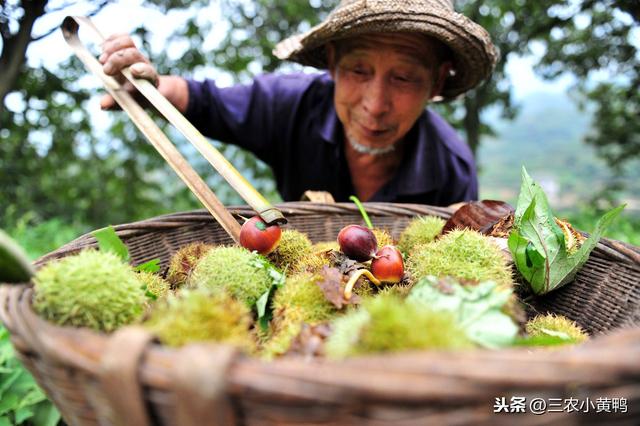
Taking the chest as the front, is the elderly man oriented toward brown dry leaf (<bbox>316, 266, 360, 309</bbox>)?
yes

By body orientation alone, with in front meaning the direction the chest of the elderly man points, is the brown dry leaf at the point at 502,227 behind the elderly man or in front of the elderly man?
in front

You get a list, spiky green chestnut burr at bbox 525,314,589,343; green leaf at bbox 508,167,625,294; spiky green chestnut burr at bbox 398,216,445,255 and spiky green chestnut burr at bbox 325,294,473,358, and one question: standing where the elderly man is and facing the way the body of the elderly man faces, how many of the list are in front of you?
4

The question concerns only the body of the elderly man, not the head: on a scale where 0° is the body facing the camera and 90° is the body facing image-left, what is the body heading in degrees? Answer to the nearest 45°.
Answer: approximately 0°

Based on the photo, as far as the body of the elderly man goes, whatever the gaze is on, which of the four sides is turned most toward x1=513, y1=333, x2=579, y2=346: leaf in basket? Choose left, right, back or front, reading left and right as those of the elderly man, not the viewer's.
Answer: front

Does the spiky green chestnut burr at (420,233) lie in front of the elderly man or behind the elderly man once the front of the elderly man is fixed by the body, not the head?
in front

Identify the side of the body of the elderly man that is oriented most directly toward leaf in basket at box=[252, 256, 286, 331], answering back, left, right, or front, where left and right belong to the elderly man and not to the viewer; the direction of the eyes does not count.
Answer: front

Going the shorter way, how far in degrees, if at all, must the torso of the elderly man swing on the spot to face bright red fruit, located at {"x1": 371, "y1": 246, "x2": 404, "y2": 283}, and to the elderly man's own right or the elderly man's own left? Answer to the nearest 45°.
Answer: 0° — they already face it

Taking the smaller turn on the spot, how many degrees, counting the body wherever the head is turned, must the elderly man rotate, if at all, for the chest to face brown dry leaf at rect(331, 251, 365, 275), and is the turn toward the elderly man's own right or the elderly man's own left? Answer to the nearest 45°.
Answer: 0° — they already face it
